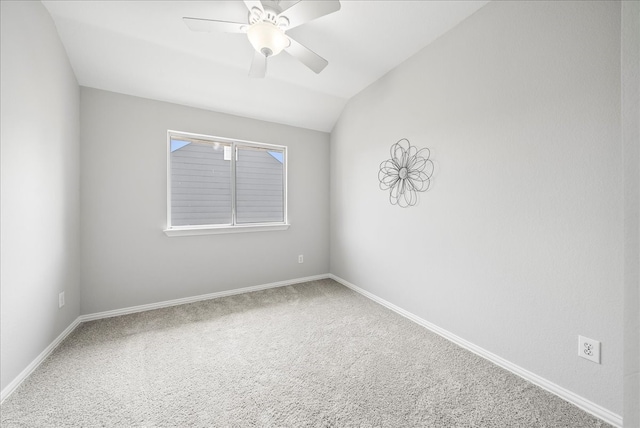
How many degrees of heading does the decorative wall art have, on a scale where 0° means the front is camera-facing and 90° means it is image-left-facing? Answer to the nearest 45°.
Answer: approximately 45°

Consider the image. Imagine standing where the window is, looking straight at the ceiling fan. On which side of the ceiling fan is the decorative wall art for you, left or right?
left

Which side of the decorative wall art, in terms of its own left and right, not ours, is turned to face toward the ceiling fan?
front

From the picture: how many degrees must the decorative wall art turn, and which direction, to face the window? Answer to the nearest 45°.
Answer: approximately 45° to its right
